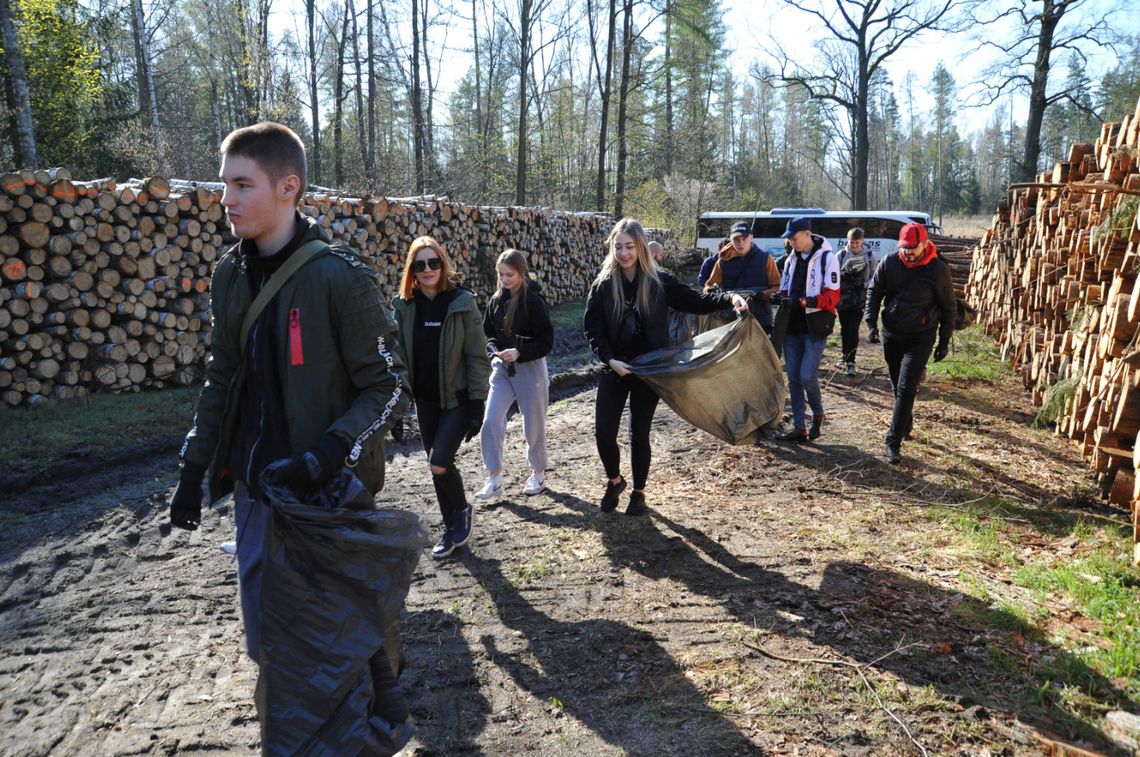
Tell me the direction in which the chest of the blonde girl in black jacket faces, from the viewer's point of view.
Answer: toward the camera

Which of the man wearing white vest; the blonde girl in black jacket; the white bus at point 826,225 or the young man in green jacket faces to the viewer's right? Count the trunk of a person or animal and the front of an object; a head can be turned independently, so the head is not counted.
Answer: the white bus

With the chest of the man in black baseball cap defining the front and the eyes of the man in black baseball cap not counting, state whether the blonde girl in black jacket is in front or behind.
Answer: in front

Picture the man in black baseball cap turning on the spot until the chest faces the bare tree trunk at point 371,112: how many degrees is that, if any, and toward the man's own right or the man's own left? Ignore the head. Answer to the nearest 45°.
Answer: approximately 135° to the man's own right

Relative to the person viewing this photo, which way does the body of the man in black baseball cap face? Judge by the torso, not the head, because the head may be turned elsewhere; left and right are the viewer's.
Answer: facing the viewer

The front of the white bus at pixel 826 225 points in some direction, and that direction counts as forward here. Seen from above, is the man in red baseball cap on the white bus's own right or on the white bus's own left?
on the white bus's own right

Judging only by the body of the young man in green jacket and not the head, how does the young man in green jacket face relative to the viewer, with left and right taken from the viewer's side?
facing the viewer and to the left of the viewer

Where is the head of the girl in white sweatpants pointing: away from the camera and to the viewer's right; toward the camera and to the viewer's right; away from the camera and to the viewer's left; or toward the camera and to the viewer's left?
toward the camera and to the viewer's left

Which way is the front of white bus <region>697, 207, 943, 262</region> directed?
to the viewer's right

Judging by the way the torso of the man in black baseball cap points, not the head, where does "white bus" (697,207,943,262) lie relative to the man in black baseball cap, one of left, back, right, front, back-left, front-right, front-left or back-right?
back

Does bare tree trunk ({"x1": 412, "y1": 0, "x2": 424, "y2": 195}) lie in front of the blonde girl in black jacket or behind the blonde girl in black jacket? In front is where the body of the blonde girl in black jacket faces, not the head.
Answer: behind
